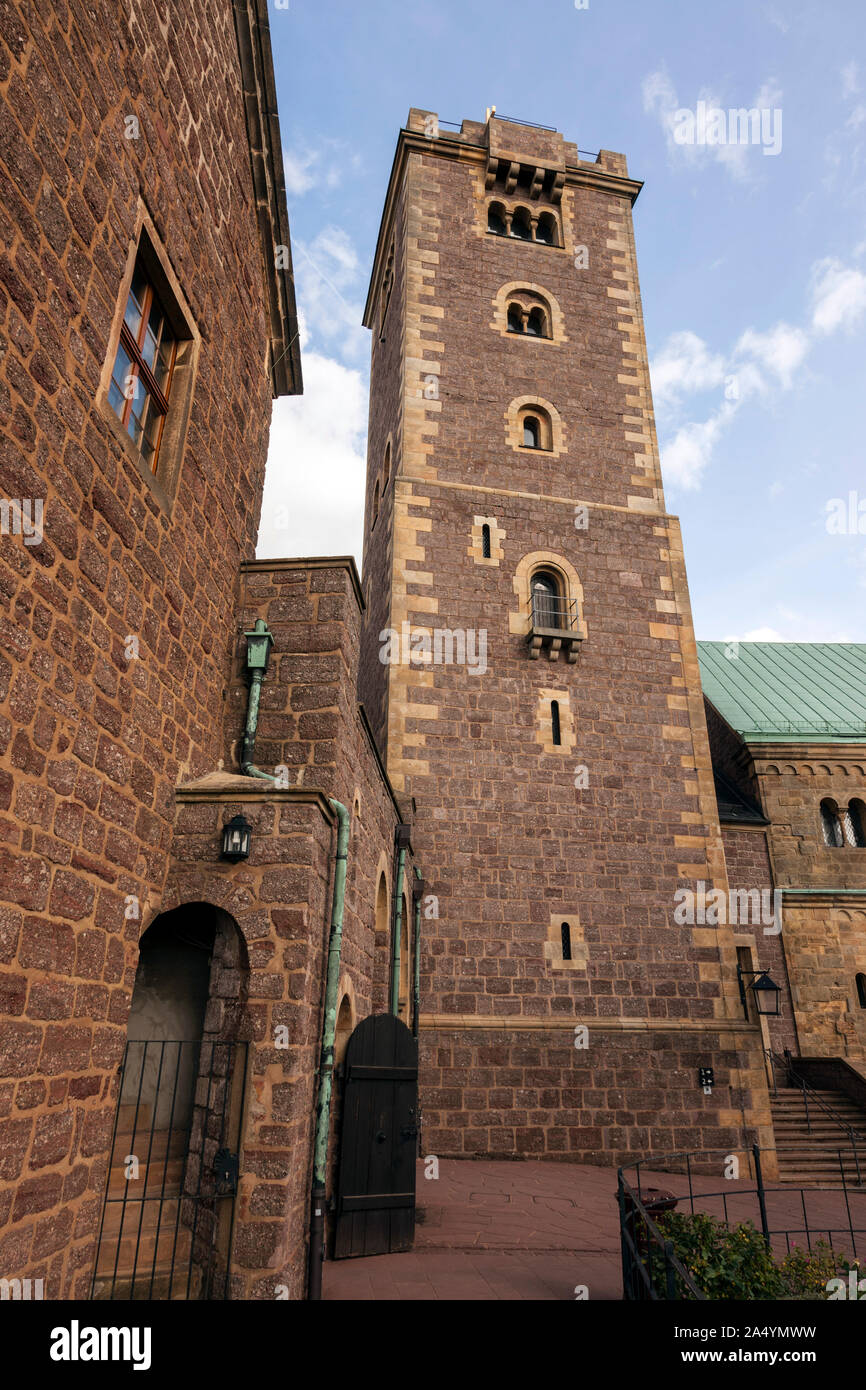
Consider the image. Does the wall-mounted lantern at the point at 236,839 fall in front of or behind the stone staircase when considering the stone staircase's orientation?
in front

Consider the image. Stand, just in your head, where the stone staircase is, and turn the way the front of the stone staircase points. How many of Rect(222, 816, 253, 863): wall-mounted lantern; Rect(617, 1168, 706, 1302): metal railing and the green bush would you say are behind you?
0

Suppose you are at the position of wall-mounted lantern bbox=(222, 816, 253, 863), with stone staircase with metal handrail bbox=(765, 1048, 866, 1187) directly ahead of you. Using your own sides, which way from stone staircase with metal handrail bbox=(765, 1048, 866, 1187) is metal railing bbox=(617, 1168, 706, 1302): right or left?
right

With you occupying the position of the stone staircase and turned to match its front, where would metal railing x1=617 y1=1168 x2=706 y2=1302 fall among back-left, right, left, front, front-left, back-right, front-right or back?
front

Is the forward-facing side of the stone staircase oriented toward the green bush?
yes

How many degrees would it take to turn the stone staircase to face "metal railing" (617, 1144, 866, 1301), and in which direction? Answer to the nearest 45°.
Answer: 0° — it already faces it

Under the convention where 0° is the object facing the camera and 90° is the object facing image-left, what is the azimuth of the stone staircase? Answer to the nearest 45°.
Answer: approximately 0°
